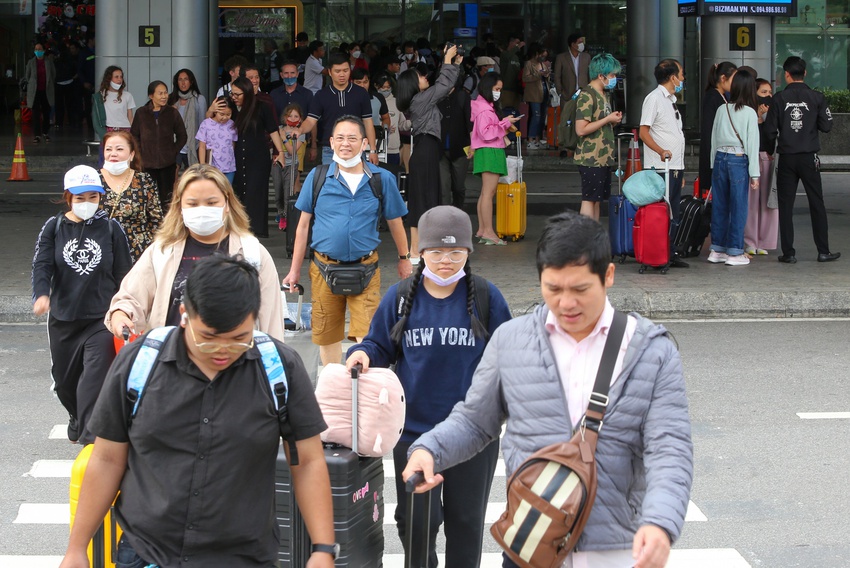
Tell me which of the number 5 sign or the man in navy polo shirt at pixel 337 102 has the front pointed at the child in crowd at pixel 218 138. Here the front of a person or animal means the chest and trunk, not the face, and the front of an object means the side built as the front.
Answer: the number 5 sign

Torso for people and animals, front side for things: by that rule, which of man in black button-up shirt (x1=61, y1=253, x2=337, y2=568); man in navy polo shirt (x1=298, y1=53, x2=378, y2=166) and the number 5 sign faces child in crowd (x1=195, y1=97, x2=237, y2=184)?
the number 5 sign

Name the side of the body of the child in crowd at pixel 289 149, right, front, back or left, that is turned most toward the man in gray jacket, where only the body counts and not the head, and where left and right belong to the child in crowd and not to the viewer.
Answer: front

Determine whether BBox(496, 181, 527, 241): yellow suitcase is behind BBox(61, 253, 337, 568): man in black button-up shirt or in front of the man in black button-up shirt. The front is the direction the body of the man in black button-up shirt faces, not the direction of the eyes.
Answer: behind

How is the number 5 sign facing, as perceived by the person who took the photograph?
facing the viewer

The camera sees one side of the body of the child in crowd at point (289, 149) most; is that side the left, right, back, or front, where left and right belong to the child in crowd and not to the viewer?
front

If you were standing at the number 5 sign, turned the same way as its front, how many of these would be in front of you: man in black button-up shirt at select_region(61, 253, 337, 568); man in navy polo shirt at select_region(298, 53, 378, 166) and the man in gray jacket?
3

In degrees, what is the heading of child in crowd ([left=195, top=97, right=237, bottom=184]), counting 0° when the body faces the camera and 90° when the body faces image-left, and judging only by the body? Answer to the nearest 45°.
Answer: approximately 0°
